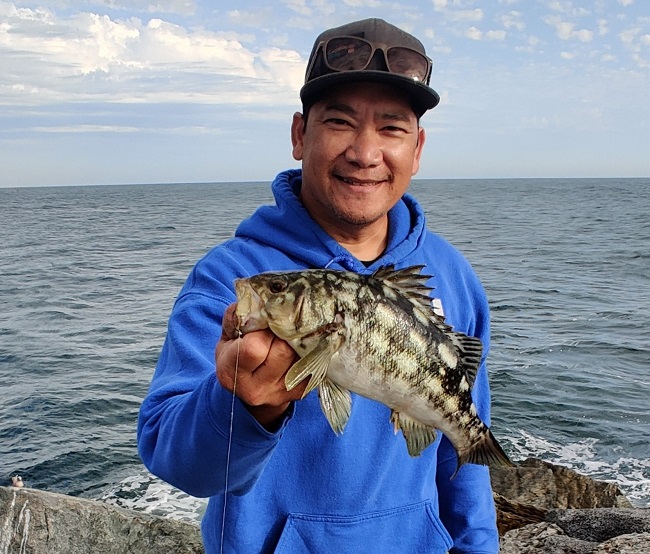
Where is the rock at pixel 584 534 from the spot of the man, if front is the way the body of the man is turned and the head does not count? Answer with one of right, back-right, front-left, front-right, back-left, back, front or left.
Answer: back-left

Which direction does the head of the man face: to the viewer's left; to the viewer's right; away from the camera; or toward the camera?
toward the camera

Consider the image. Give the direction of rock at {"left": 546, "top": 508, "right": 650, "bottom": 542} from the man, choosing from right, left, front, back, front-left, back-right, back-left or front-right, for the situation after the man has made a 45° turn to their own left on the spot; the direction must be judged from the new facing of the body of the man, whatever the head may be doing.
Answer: left

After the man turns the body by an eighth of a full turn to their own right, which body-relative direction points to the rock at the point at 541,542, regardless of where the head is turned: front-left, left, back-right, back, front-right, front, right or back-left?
back

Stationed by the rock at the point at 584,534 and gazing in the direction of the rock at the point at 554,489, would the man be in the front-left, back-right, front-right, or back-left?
back-left

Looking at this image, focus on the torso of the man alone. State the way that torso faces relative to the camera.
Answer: toward the camera

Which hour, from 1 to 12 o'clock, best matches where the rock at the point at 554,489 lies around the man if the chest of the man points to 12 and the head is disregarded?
The rock is roughly at 7 o'clock from the man.

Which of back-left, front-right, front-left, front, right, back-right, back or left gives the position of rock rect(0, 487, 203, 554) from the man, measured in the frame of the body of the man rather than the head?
back-right
